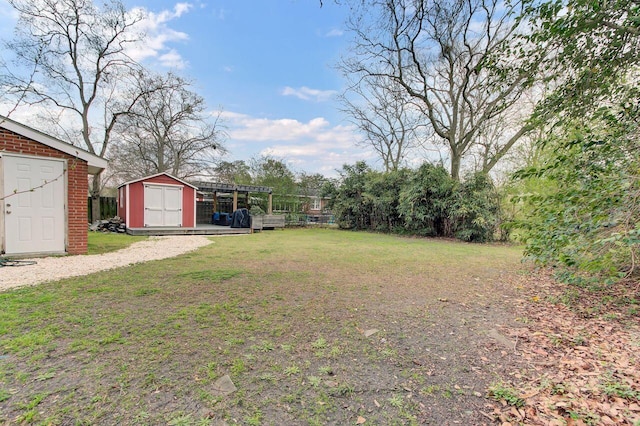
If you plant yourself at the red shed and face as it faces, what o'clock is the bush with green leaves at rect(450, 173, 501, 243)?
The bush with green leaves is roughly at 10 o'clock from the red shed.

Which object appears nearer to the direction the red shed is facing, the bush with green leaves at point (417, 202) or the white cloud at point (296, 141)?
the bush with green leaves

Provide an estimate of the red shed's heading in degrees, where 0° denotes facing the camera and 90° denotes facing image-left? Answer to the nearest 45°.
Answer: approximately 0°

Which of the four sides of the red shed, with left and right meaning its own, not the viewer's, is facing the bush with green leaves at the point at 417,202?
left

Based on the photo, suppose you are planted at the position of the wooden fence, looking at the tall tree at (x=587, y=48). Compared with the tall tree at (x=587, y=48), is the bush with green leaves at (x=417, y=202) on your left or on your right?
left

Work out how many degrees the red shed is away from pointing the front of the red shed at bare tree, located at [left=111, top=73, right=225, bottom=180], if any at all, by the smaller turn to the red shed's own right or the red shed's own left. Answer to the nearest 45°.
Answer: approximately 180°

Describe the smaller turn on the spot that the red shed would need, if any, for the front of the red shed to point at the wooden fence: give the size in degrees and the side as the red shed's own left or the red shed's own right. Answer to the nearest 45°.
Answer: approximately 135° to the red shed's own right

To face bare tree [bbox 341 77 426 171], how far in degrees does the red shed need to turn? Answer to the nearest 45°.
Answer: approximately 90° to its left
